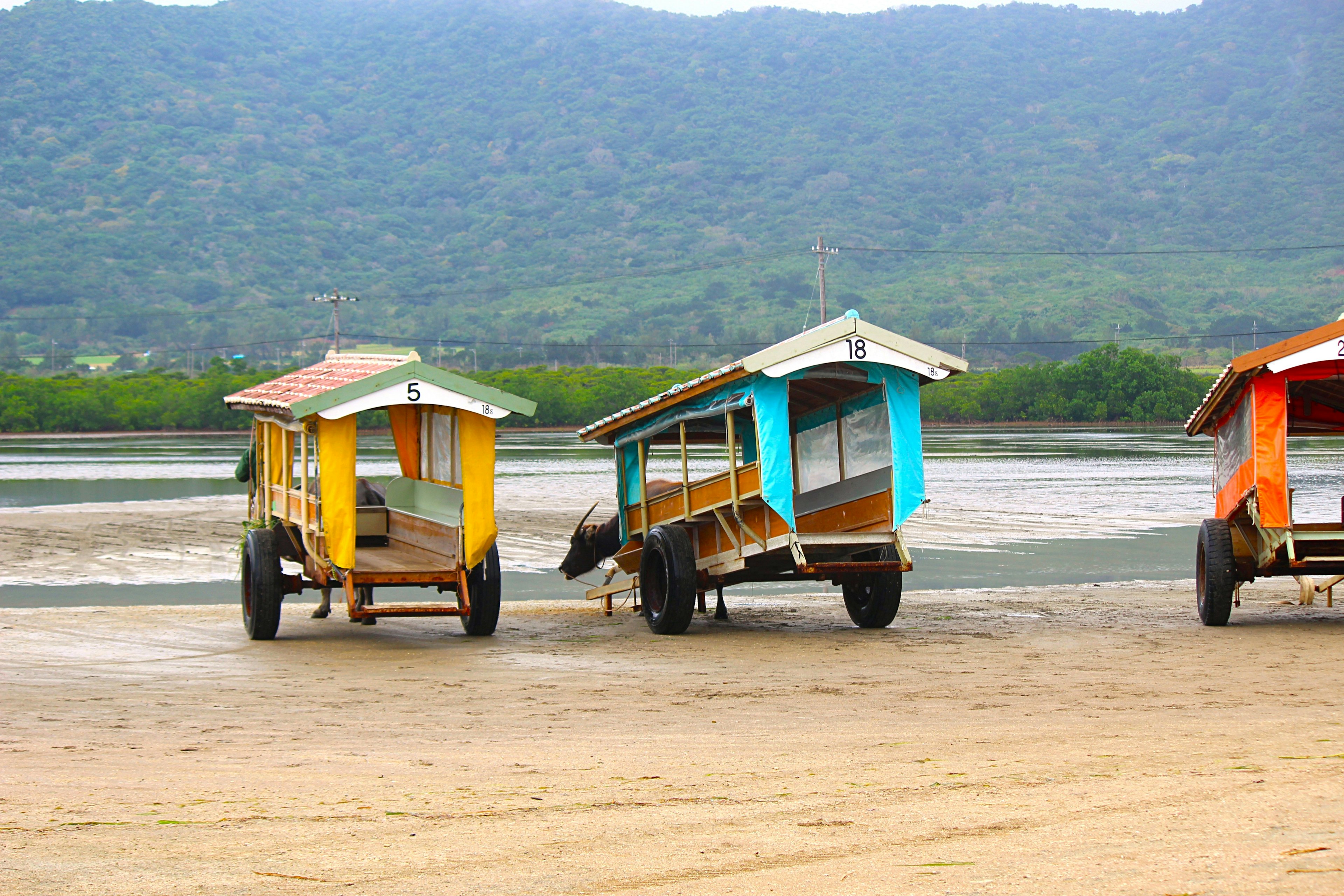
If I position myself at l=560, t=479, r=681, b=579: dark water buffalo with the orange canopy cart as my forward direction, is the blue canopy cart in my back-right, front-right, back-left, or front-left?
front-right

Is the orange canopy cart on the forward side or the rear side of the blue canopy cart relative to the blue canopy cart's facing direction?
on the rear side

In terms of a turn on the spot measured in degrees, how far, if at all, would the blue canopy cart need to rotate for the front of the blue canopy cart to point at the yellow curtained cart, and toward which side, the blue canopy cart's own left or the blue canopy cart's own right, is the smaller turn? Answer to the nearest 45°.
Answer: approximately 45° to the blue canopy cart's own left

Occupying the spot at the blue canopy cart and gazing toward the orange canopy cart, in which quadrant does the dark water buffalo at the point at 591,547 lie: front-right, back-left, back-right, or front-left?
back-left

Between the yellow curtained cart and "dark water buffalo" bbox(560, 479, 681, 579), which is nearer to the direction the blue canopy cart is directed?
the dark water buffalo

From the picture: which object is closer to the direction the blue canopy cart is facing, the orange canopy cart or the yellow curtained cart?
the yellow curtained cart

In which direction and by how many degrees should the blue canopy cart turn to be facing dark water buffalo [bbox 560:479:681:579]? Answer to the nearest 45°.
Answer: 0° — it already faces it

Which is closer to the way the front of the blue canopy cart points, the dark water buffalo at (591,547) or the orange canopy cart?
the dark water buffalo

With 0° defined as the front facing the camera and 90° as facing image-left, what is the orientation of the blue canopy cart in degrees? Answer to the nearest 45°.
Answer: approximately 135°
